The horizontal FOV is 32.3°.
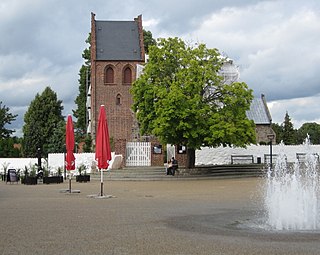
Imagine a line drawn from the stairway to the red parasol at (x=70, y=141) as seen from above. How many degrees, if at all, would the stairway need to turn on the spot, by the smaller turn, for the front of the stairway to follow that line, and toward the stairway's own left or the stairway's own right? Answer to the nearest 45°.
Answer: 0° — it already faces it

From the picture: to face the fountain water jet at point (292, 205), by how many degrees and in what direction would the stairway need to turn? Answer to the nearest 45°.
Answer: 0° — it already faces it

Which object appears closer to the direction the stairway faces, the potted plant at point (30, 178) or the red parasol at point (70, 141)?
the red parasol

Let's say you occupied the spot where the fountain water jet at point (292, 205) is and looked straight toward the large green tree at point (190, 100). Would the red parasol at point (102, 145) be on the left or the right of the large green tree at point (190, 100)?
left

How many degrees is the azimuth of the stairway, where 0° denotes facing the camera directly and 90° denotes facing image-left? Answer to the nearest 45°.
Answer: approximately 0°

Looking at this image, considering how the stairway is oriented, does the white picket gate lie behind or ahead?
behind

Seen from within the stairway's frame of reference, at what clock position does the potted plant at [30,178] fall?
The potted plant is roughly at 2 o'clock from the stairway.

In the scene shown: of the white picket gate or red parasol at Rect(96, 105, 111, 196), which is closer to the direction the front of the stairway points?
the red parasol

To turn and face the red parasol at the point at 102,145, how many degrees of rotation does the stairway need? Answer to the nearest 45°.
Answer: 0° — it already faces it
